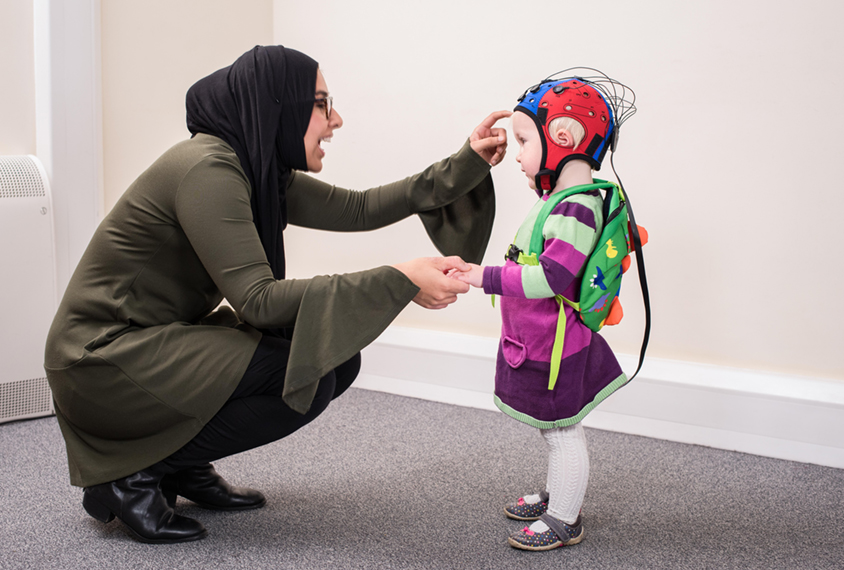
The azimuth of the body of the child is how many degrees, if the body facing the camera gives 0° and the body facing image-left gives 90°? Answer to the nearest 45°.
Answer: approximately 90°

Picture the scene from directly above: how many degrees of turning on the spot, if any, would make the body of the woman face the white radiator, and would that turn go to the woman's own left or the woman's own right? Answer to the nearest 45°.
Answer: approximately 135° to the woman's own left

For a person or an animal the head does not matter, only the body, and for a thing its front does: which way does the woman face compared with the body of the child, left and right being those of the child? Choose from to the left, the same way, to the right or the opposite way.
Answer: the opposite way

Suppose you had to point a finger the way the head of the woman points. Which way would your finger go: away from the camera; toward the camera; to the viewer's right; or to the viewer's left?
to the viewer's right

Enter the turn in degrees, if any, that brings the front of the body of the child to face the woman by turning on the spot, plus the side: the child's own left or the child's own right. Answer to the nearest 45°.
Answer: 0° — they already face them

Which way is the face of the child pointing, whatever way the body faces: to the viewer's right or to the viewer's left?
to the viewer's left

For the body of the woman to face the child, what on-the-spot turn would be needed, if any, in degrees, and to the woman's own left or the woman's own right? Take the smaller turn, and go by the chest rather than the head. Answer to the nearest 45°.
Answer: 0° — they already face them

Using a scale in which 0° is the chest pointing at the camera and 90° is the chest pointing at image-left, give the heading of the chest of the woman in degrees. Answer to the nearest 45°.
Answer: approximately 270°
